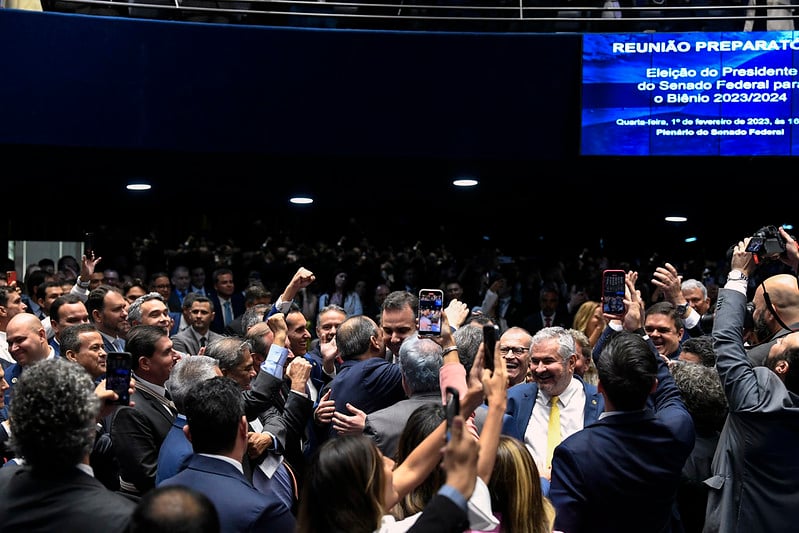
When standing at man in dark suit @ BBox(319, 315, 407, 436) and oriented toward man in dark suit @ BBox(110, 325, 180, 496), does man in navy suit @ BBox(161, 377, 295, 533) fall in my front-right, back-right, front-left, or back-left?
front-left

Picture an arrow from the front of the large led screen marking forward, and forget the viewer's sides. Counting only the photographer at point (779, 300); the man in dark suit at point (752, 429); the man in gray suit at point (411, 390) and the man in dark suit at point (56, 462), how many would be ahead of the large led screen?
4

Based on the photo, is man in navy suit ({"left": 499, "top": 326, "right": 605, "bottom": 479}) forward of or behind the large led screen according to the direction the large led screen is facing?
forward

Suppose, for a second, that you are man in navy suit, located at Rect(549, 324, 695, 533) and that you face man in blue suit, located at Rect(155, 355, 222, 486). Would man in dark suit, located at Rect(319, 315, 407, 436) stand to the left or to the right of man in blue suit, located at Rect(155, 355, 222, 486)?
right

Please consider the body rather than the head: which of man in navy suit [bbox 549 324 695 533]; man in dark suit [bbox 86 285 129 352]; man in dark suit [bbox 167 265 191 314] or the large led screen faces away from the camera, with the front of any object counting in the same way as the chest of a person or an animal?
the man in navy suit

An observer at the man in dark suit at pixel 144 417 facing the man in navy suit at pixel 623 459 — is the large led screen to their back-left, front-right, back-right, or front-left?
front-left

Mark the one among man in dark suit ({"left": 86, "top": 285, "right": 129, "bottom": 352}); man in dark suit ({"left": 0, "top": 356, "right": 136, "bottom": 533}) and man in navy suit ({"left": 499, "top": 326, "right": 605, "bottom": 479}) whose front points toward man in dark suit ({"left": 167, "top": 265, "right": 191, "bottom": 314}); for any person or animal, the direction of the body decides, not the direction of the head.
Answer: man in dark suit ({"left": 0, "top": 356, "right": 136, "bottom": 533})

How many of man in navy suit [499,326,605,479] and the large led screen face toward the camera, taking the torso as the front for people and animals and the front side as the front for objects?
2

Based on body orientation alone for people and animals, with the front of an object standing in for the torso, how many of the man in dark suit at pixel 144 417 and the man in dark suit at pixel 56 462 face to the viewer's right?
1

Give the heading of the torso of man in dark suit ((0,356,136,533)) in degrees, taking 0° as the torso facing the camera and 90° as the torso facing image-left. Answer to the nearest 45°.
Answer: approximately 180°

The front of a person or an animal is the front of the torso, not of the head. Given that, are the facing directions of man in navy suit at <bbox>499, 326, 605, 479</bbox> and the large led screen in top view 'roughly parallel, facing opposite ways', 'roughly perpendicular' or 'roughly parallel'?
roughly parallel

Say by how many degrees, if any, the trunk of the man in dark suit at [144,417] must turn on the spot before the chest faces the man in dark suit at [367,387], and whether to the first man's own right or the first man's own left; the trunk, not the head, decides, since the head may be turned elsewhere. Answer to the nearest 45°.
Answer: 0° — they already face them

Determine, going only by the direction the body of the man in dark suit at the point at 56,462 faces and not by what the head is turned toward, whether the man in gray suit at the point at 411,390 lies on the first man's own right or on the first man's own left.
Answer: on the first man's own right

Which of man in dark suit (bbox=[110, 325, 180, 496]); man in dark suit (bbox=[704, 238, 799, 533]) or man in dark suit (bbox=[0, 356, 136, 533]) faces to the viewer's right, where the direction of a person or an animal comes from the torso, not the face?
man in dark suit (bbox=[110, 325, 180, 496])

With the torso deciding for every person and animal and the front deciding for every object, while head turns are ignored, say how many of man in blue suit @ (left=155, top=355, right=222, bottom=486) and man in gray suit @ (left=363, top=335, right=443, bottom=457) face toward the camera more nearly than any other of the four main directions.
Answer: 0

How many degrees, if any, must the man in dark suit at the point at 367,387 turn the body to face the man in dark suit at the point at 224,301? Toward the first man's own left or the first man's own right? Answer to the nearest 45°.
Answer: approximately 45° to the first man's own left

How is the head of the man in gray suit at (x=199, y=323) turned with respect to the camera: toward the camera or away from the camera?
toward the camera
